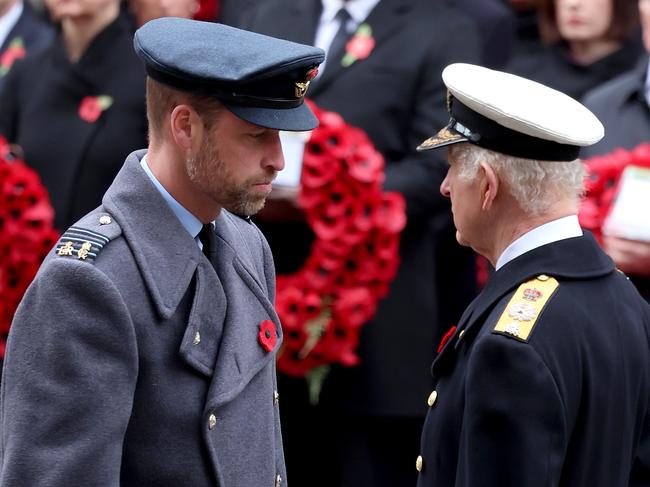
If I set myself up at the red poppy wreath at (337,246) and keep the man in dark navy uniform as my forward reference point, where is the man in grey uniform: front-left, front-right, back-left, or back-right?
front-right

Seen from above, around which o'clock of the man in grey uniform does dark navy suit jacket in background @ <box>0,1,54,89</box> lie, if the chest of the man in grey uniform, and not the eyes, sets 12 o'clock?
The dark navy suit jacket in background is roughly at 7 o'clock from the man in grey uniform.

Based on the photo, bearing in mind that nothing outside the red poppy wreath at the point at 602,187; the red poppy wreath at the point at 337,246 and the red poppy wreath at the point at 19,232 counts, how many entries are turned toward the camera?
3

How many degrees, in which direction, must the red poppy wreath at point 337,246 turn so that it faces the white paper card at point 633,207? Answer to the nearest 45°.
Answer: approximately 90° to its left

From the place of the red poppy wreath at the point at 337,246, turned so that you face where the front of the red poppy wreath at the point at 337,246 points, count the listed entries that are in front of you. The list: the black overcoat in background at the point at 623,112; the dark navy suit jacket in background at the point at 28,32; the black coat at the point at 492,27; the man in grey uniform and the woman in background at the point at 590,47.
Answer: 1

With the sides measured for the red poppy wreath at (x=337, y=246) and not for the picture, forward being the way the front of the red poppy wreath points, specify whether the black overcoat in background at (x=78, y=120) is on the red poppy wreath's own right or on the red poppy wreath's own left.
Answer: on the red poppy wreath's own right

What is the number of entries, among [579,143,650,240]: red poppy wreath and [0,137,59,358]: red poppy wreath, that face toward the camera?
2

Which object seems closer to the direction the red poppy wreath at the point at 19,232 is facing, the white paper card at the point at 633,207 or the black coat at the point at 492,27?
the white paper card

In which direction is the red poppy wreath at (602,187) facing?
toward the camera

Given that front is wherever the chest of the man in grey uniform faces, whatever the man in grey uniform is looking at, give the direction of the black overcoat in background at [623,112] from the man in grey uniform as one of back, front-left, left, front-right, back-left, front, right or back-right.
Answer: left

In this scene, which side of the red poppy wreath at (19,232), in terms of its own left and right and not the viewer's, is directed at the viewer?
front

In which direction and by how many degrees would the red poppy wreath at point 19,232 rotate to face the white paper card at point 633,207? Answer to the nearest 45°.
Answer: approximately 90° to its left

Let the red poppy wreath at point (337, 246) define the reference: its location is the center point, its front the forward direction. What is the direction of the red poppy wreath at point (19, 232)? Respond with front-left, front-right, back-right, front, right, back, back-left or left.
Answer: right

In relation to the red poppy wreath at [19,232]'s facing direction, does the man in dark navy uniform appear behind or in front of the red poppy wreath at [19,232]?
in front

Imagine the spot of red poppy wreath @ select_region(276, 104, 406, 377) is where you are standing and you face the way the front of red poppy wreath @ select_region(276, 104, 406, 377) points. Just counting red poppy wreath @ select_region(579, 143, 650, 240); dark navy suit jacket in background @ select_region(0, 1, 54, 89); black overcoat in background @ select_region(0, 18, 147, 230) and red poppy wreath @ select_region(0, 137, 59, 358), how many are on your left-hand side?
1
